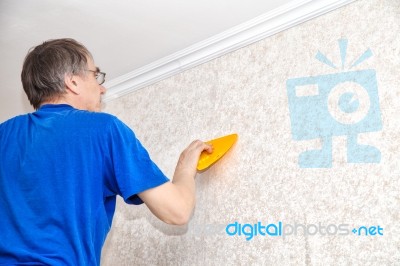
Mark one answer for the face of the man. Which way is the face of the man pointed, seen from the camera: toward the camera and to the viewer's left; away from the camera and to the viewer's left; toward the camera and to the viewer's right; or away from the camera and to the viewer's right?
away from the camera and to the viewer's right

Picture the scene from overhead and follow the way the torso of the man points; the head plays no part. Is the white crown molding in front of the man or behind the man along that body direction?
in front

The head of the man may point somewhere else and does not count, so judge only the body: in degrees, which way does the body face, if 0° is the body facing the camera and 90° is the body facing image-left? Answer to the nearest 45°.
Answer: approximately 225°
